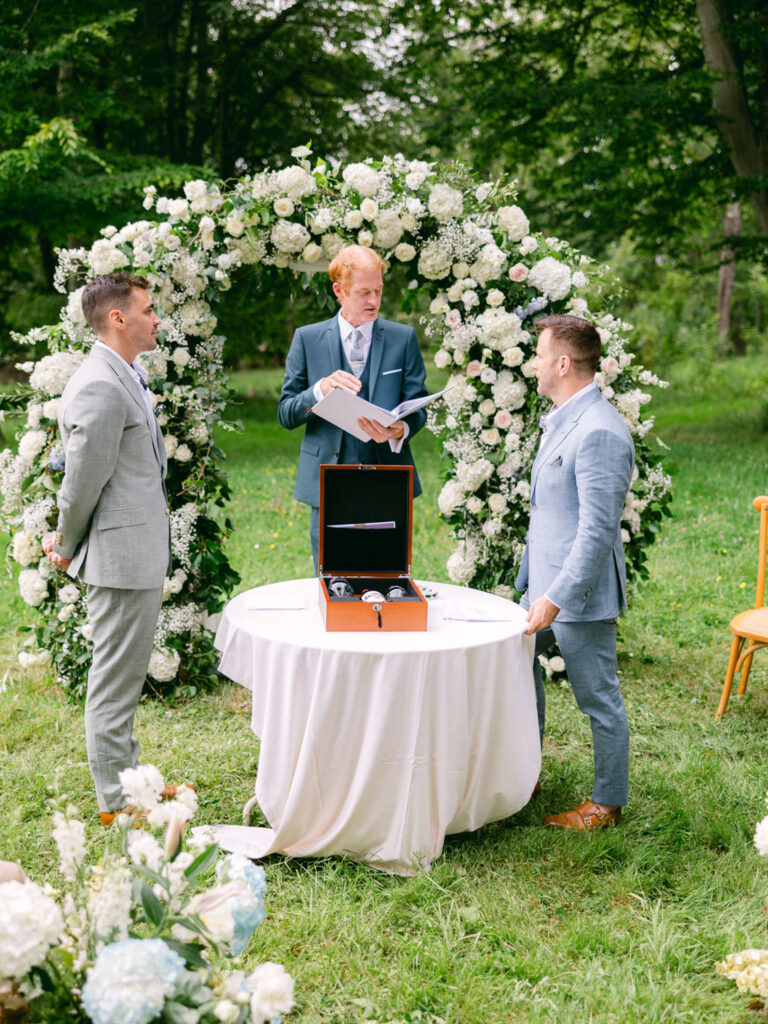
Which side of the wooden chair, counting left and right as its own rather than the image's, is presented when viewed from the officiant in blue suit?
front

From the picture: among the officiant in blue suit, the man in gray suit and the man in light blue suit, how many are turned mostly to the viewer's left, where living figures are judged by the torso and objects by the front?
1

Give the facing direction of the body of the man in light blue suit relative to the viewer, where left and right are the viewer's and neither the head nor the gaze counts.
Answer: facing to the left of the viewer

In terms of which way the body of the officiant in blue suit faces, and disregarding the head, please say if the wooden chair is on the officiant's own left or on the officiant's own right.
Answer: on the officiant's own left

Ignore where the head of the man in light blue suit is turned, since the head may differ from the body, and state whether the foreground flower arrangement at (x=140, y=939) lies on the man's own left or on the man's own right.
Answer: on the man's own left

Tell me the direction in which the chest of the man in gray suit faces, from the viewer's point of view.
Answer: to the viewer's right

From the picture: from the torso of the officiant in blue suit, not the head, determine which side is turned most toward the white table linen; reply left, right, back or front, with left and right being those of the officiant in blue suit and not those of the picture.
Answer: front

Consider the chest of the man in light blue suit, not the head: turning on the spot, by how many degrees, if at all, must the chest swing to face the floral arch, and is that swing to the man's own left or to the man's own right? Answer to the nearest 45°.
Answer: approximately 45° to the man's own right

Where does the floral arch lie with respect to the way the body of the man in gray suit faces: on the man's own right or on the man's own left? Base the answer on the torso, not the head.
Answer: on the man's own left

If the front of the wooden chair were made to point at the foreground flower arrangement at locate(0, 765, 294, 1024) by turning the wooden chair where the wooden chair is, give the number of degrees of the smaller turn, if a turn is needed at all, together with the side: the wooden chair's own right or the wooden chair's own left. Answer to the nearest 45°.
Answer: approximately 45° to the wooden chair's own left

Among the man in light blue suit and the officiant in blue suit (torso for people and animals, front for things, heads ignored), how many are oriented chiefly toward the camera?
1

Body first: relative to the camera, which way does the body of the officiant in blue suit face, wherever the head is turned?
toward the camera

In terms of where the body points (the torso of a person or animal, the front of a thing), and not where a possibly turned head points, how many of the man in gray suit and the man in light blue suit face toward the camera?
0

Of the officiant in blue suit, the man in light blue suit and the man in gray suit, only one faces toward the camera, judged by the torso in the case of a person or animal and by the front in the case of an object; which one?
the officiant in blue suit

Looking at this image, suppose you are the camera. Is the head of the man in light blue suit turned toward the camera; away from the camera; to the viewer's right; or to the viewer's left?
to the viewer's left

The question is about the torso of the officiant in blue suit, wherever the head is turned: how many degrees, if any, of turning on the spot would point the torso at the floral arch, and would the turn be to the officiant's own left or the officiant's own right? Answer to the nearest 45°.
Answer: approximately 180°
